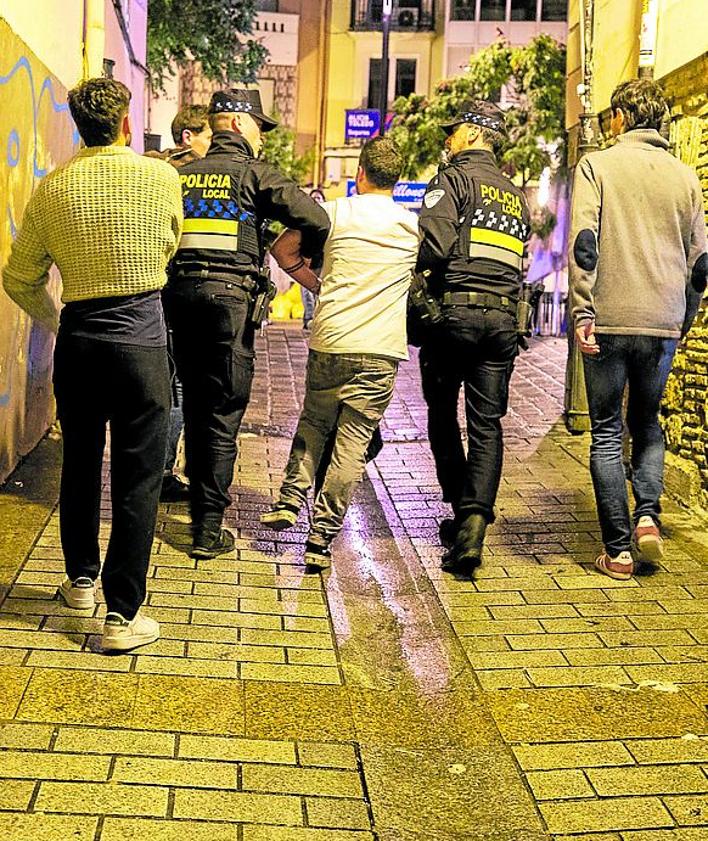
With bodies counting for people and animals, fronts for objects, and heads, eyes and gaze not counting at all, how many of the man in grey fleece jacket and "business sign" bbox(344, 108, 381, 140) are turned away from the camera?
1

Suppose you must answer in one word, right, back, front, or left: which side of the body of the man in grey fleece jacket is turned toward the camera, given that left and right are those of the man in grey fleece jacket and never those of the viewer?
back

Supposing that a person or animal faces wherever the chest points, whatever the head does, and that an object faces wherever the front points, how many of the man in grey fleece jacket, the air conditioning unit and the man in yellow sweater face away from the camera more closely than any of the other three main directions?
2

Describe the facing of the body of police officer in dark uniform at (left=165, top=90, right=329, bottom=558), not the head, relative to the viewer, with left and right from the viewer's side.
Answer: facing away from the viewer and to the right of the viewer

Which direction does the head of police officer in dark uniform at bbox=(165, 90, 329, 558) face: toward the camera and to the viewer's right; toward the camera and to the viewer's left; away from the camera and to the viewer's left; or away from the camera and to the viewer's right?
away from the camera and to the viewer's right

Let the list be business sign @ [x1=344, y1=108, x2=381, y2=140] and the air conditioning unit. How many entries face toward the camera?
2

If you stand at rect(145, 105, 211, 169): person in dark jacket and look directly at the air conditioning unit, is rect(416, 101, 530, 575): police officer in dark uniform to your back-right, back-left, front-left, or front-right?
back-right

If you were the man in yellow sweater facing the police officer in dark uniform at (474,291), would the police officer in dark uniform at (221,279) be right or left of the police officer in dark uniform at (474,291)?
left

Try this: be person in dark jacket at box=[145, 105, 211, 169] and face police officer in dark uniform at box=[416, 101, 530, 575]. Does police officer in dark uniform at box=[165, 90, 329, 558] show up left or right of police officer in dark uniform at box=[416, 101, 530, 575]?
right

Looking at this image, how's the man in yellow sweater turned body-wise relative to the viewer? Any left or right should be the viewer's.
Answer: facing away from the viewer
